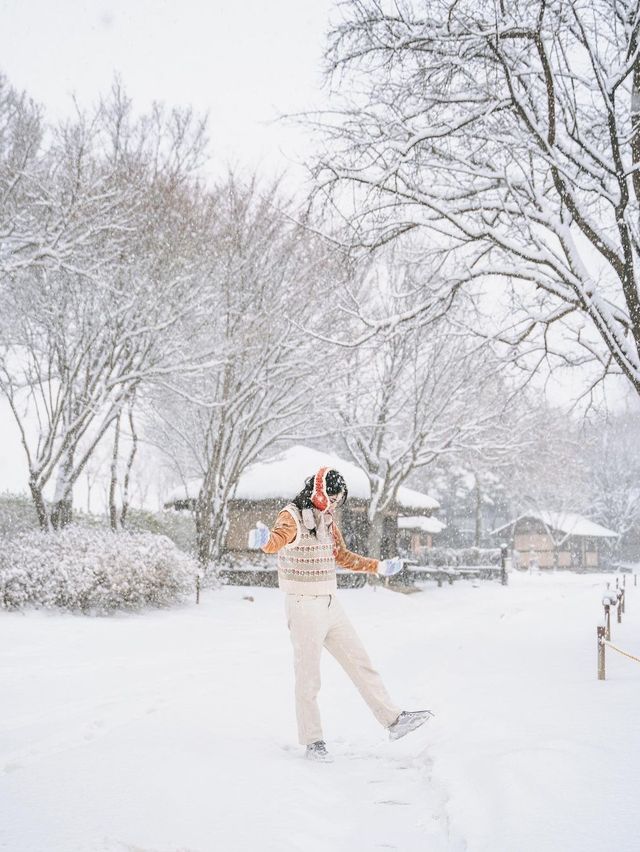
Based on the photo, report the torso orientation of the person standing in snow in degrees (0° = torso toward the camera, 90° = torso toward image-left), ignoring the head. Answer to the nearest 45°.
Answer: approximately 315°

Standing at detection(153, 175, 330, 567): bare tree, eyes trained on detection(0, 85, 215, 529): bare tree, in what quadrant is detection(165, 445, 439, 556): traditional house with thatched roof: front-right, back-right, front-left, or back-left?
back-right

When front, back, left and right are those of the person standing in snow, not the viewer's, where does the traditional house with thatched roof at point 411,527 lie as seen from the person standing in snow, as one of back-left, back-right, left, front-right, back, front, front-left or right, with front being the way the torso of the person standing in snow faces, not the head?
back-left

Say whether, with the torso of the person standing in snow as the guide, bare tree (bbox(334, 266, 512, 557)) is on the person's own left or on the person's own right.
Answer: on the person's own left

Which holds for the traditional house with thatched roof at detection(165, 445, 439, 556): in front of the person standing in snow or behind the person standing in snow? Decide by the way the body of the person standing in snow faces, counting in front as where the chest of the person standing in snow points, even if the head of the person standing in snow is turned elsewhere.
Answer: behind

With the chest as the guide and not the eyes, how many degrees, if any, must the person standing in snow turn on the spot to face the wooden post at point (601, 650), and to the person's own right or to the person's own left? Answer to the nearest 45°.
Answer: approximately 90° to the person's own left
